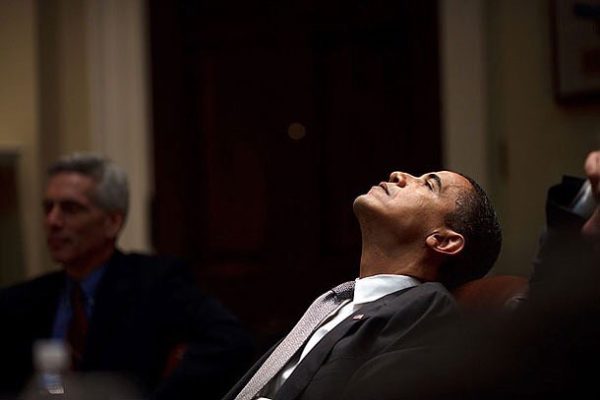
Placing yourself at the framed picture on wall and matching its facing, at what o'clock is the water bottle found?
The water bottle is roughly at 1 o'clock from the framed picture on wall.

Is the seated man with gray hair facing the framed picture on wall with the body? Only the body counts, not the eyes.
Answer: no

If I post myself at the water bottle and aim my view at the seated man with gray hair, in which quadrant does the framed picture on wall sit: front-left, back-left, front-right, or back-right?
front-right

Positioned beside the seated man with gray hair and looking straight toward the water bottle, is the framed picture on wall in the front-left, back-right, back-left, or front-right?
back-left

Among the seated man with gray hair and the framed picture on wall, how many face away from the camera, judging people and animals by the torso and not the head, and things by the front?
0

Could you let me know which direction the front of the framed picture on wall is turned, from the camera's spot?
facing the viewer

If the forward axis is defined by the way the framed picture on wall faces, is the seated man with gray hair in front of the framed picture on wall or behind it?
in front
